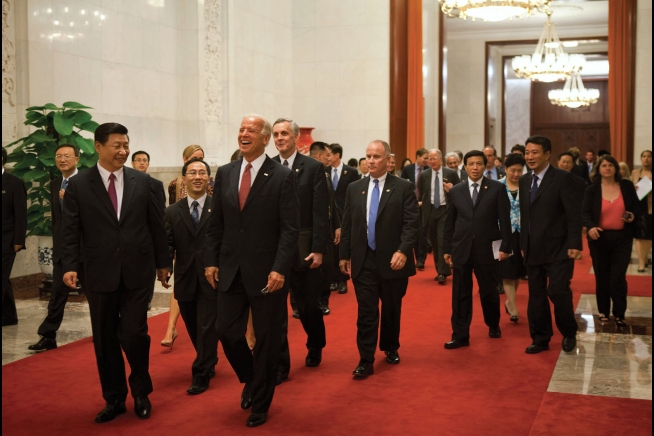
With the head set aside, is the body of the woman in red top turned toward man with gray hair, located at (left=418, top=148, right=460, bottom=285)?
no

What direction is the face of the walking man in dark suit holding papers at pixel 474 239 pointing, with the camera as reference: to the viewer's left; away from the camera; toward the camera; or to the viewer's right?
toward the camera

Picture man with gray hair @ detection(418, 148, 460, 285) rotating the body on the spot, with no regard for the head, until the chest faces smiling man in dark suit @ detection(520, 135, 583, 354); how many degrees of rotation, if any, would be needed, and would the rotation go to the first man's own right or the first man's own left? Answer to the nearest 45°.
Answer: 0° — they already face them

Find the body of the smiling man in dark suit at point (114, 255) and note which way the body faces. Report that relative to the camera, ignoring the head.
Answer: toward the camera

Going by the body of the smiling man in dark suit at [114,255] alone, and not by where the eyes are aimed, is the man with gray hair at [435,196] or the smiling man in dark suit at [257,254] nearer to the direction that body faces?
the smiling man in dark suit

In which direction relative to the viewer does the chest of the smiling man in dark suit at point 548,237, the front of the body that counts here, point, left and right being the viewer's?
facing the viewer and to the left of the viewer

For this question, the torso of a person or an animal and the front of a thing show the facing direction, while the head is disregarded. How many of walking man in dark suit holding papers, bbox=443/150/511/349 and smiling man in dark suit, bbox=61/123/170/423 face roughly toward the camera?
2

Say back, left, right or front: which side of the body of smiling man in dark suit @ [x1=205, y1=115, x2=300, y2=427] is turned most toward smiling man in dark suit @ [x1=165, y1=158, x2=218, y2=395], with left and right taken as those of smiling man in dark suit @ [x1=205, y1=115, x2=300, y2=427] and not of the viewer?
right

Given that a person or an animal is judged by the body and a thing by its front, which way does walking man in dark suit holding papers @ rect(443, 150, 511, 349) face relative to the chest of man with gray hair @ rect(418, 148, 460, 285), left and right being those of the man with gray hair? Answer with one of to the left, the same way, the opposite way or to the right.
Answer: the same way

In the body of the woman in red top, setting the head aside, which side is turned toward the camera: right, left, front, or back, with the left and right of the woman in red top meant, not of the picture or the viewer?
front

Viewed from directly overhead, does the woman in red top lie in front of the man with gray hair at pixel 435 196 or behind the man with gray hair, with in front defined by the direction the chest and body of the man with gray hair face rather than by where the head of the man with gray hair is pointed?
in front

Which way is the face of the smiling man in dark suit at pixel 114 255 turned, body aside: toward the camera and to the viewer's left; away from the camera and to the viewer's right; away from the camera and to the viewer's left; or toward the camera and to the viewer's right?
toward the camera and to the viewer's right

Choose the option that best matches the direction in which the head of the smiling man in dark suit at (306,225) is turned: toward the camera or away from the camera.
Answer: toward the camera

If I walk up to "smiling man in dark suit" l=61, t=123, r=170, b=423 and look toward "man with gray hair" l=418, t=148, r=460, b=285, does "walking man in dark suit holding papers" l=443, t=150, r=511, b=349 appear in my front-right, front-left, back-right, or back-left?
front-right

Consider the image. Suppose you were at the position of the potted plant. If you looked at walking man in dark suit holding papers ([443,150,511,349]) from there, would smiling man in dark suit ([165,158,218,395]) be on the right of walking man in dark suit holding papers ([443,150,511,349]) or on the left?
right
